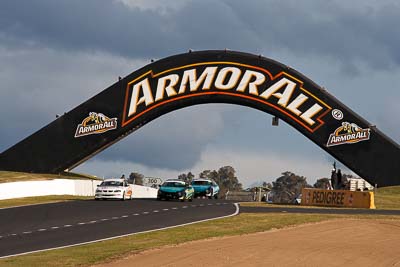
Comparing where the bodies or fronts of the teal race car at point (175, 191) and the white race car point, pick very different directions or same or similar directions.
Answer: same or similar directions

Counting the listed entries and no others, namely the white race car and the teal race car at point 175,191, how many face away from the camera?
0

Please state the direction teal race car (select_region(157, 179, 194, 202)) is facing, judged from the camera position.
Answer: facing the viewer and to the left of the viewer

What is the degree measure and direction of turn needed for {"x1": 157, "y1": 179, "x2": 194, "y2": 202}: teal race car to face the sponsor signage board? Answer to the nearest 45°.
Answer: approximately 135° to its left

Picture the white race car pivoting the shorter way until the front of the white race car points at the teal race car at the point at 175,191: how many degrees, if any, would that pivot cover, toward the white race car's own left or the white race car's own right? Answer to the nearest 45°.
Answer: approximately 135° to the white race car's own left

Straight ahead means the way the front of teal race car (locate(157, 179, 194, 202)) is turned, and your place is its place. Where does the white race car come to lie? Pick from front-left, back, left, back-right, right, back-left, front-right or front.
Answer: front-right

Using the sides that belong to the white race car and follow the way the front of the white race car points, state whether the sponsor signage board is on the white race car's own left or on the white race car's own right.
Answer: on the white race car's own left
